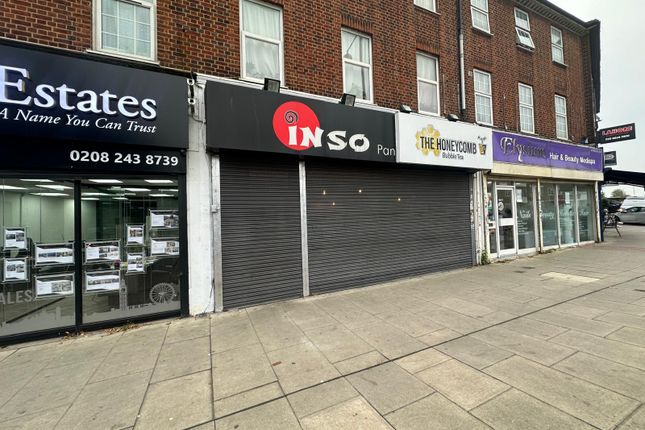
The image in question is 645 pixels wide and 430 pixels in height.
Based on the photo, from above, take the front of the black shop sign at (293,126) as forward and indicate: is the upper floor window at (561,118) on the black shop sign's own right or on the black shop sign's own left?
on the black shop sign's own left

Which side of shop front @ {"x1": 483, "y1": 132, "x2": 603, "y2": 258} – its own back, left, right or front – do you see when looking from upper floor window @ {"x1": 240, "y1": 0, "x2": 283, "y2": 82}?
right

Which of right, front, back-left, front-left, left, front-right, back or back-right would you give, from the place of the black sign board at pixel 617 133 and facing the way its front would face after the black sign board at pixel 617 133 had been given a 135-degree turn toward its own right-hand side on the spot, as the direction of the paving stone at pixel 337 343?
back

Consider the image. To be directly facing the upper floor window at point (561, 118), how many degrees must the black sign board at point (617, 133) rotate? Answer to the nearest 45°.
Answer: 0° — it already faces it

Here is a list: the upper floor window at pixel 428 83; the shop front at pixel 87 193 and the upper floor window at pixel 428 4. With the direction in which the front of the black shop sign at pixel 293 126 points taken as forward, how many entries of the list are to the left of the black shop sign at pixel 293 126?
2

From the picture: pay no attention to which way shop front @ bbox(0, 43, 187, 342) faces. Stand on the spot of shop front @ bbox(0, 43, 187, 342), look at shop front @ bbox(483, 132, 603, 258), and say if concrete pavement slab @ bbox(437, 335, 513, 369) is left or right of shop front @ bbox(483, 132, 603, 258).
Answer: right

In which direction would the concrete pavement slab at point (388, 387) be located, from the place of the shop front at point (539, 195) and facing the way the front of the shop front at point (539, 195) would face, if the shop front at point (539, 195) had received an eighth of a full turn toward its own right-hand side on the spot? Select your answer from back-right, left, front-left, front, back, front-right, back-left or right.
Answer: front

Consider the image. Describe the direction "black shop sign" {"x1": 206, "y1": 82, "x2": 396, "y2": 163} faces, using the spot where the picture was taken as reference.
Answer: facing the viewer and to the right of the viewer

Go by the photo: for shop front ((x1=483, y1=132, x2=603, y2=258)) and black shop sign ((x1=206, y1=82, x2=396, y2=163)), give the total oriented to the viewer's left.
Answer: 0

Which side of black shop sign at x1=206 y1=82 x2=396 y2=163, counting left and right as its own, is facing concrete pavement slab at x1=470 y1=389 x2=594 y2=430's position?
front

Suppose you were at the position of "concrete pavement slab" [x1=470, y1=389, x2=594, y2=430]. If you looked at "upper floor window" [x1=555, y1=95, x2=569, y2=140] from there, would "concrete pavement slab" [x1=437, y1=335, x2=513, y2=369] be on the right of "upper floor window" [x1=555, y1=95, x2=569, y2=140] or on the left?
left

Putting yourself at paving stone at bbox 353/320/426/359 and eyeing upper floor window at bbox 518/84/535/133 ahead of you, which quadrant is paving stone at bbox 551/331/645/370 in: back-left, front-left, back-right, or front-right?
front-right

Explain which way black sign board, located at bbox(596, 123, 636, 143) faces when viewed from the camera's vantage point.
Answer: facing the viewer and to the left of the viewer

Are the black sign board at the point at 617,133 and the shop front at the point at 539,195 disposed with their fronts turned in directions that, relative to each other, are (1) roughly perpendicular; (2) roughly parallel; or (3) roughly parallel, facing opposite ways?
roughly perpendicular
